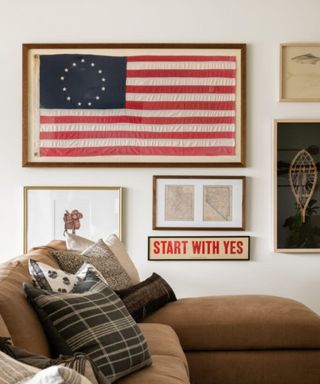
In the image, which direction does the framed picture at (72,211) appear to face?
toward the camera

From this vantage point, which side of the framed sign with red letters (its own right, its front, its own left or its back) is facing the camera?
front

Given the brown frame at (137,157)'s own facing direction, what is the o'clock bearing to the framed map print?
The framed map print is roughly at 9 o'clock from the brown frame.

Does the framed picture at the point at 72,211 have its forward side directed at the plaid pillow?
yes

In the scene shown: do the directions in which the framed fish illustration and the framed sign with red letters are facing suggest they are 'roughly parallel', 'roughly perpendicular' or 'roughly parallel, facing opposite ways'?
roughly parallel

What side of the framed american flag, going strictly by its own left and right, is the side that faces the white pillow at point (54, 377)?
front

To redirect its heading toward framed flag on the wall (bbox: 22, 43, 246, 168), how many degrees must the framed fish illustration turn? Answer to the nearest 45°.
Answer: approximately 90° to its right

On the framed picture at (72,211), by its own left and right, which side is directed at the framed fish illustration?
left

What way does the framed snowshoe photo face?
toward the camera

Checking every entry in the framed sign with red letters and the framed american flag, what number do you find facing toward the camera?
2

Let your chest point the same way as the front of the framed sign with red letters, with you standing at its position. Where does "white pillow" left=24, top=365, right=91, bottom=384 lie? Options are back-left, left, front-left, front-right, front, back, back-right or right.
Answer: front

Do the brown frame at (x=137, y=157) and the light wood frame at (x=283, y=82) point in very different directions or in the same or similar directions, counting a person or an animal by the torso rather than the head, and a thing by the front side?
same or similar directions

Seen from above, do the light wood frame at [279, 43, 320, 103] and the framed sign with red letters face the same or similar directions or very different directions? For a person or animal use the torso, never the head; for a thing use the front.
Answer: same or similar directions

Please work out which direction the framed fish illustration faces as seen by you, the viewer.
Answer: facing the viewer

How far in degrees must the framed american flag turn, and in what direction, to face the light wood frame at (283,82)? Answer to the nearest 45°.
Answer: approximately 90° to its left

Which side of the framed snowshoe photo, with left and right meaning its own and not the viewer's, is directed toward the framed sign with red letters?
right
